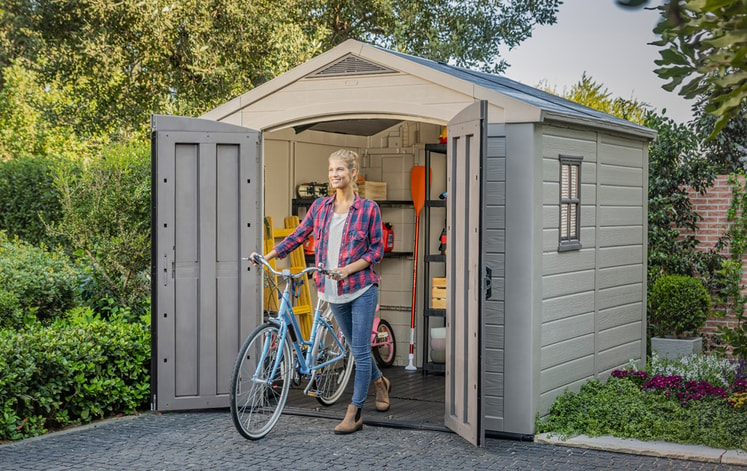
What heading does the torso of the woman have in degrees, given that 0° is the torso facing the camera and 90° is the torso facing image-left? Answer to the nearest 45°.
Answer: approximately 45°

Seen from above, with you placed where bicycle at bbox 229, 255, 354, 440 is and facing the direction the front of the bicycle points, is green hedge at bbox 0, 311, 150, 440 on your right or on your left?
on your right

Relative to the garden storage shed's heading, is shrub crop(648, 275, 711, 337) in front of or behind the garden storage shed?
behind

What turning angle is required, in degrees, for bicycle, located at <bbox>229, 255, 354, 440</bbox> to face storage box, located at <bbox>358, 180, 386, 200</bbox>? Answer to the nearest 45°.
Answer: approximately 135° to its right

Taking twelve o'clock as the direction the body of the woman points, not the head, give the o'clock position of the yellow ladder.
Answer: The yellow ladder is roughly at 4 o'clock from the woman.

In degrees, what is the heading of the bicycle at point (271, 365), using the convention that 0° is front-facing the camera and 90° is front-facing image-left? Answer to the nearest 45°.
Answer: approximately 45°

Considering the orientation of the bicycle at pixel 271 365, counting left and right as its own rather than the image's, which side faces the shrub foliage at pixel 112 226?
right

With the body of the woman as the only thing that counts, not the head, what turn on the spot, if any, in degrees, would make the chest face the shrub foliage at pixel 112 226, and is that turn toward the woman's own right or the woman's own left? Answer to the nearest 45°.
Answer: approximately 90° to the woman's own right

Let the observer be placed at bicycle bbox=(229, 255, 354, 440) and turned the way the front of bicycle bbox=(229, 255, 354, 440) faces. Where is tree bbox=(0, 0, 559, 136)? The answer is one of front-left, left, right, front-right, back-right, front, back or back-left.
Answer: back-right
